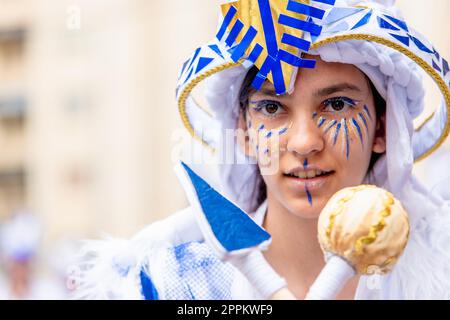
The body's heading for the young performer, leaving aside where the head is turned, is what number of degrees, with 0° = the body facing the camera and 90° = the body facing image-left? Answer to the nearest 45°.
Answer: approximately 0°
